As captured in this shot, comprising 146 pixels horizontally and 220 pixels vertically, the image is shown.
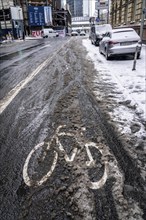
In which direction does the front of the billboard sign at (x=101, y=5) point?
toward the camera

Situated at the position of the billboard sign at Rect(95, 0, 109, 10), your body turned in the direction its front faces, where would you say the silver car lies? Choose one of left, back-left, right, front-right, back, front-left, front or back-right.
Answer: front
